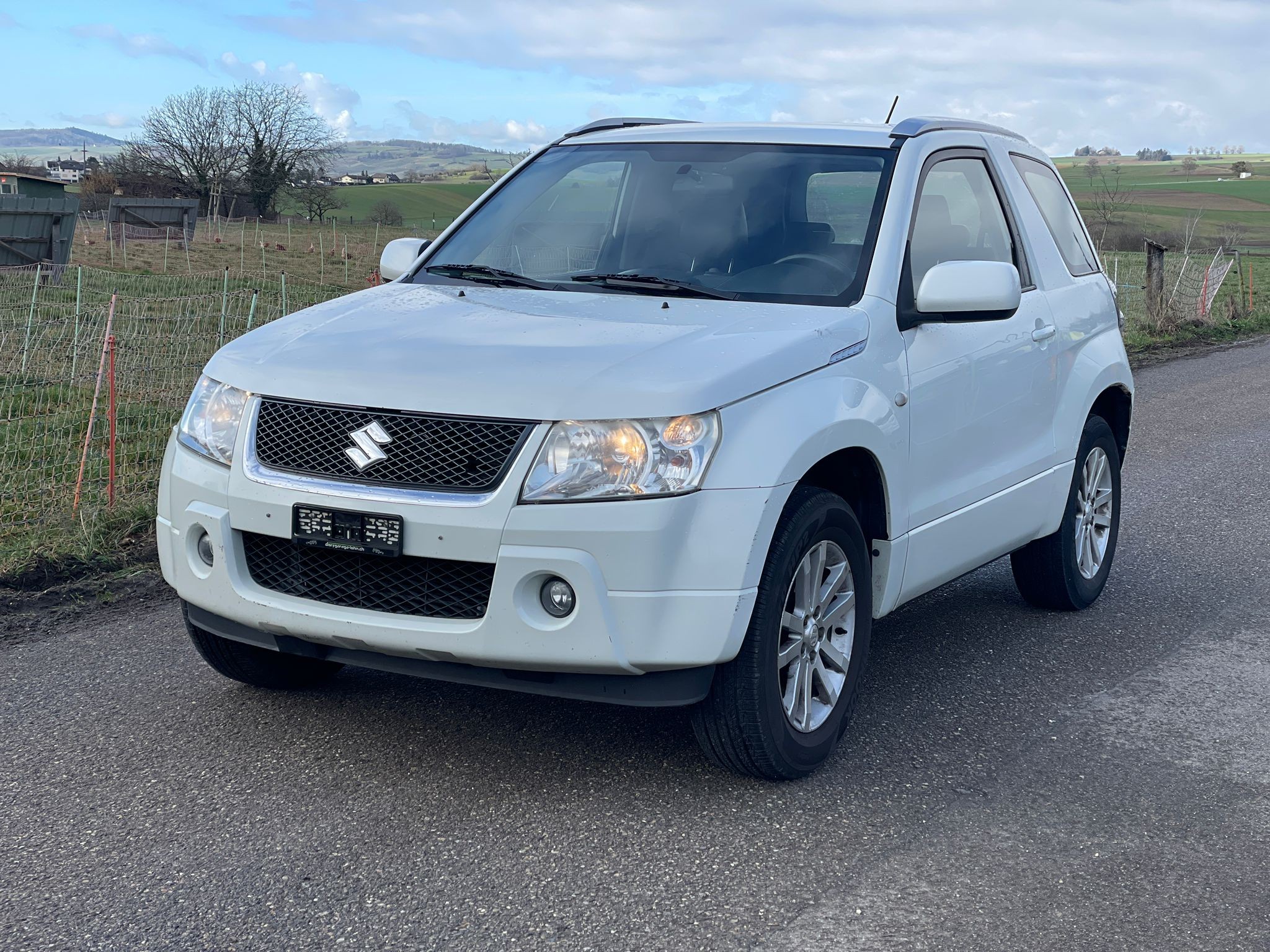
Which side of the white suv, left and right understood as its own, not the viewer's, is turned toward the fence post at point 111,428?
right

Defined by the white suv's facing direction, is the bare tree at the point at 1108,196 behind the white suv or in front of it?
behind

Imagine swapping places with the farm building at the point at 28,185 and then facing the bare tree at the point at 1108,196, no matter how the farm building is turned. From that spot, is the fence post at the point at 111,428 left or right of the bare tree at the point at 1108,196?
right

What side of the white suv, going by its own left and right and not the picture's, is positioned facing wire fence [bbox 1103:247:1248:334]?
back

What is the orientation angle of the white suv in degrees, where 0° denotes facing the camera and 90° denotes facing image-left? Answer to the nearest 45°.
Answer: approximately 45°

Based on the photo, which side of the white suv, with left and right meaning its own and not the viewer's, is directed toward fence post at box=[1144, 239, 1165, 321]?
back
